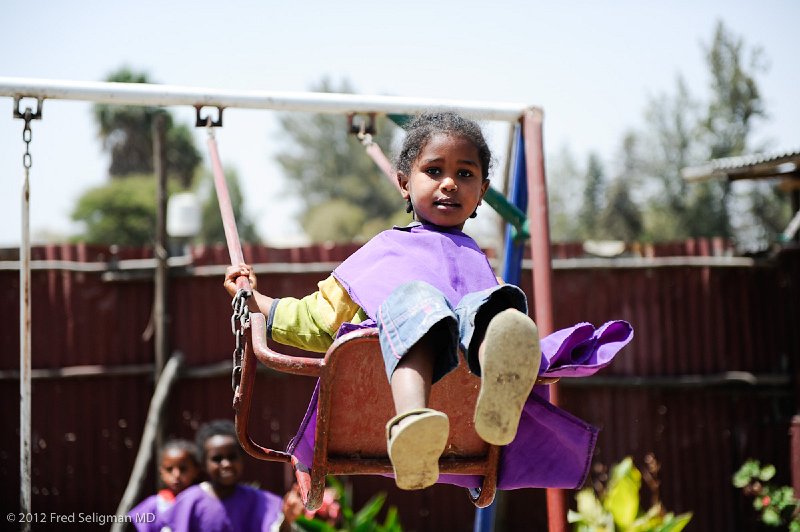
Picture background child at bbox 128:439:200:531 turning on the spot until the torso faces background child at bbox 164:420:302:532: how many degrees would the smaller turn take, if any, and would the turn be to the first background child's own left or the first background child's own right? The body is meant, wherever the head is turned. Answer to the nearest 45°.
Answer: approximately 45° to the first background child's own left

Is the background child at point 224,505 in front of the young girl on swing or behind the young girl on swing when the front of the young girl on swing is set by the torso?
behind

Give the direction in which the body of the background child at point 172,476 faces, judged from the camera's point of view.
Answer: toward the camera

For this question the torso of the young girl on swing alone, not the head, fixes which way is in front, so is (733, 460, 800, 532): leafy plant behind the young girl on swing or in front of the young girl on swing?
behind

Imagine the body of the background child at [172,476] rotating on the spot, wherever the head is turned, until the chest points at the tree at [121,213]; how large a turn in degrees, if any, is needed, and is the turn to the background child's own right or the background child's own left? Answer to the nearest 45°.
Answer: approximately 180°

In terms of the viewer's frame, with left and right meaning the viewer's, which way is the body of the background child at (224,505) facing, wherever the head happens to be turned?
facing the viewer

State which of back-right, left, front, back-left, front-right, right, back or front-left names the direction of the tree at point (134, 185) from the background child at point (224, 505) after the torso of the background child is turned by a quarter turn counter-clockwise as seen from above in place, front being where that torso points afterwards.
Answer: left

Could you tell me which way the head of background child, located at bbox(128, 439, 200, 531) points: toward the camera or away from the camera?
toward the camera

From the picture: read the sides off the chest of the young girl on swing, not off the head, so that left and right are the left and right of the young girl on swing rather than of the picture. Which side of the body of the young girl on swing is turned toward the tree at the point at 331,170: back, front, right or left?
back

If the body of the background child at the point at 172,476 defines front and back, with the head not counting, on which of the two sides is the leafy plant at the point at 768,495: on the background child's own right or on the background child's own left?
on the background child's own left

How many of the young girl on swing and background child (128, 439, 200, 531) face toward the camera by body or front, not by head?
2

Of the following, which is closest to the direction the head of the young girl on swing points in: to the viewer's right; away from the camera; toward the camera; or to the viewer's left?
toward the camera

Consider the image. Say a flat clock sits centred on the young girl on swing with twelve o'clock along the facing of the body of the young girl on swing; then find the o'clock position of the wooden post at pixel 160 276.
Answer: The wooden post is roughly at 5 o'clock from the young girl on swing.

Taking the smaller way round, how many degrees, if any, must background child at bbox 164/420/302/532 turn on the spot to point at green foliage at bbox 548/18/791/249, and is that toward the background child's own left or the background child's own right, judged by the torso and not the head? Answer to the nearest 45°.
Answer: approximately 135° to the background child's own left

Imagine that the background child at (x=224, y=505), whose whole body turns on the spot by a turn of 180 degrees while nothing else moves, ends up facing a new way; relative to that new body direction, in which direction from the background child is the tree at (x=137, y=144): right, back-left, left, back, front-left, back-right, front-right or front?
front

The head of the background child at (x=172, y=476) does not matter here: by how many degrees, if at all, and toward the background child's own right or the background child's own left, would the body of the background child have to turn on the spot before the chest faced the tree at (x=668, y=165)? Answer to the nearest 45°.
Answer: approximately 135° to the background child's own left

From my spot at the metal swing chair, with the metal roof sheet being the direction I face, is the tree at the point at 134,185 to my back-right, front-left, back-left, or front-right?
front-left

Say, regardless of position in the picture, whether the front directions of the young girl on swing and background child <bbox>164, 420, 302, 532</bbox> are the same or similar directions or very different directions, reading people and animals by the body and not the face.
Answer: same or similar directions

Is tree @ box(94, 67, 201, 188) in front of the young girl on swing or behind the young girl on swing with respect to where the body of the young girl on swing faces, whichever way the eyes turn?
behind
